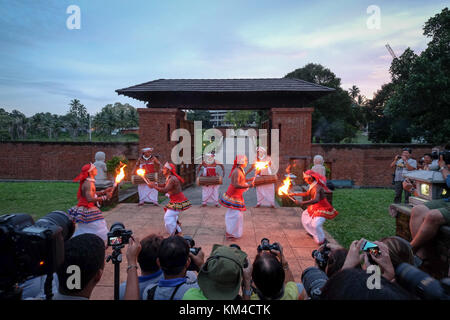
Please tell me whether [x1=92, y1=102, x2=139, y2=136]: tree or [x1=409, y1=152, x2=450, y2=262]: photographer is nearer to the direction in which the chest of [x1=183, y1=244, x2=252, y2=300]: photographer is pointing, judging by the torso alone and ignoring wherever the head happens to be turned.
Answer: the tree

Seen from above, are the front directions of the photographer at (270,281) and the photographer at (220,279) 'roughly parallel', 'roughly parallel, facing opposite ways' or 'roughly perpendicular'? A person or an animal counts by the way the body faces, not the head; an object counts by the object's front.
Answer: roughly parallel

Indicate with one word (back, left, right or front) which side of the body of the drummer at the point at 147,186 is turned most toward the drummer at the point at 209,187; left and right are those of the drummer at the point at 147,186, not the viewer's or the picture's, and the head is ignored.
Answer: left

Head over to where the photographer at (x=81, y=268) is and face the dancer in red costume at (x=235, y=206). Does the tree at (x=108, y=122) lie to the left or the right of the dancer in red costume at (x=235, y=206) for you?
left

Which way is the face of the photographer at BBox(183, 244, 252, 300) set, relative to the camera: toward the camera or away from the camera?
away from the camera

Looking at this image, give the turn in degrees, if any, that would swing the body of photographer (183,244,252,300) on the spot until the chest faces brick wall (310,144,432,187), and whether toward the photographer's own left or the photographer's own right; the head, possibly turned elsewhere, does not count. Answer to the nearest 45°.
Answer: approximately 45° to the photographer's own right

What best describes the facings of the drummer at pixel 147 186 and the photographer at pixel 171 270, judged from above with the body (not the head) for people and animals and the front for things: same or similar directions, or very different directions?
very different directions

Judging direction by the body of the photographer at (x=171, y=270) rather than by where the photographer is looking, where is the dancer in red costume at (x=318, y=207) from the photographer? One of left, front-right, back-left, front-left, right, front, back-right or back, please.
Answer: front-right

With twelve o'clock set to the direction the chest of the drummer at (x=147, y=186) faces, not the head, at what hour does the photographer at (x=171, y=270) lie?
The photographer is roughly at 12 o'clock from the drummer.

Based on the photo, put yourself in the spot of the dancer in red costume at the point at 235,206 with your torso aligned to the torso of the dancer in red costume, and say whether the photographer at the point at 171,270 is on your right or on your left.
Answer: on your right

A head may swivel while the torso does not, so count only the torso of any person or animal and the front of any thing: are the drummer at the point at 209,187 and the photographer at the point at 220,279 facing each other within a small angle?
yes

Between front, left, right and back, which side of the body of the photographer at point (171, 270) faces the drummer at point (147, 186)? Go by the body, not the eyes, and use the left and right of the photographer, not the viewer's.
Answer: front

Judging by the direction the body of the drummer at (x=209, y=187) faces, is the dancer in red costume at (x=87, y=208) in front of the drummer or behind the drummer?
in front

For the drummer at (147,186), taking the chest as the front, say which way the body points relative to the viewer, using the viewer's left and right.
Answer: facing the viewer

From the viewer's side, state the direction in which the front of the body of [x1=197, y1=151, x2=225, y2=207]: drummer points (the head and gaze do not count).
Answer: toward the camera

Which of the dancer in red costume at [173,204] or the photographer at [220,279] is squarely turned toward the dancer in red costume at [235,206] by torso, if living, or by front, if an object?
the photographer

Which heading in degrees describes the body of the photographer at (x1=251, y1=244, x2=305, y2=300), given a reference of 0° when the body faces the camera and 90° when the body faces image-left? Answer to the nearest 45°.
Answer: approximately 180°

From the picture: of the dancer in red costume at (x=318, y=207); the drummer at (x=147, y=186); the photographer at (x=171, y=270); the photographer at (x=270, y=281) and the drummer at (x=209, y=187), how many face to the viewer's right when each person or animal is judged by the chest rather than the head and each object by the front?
0
